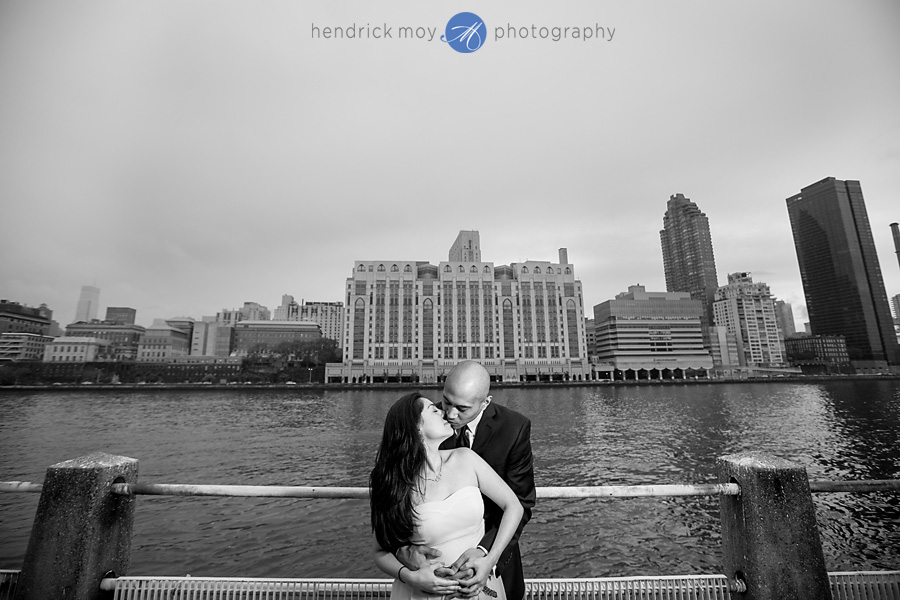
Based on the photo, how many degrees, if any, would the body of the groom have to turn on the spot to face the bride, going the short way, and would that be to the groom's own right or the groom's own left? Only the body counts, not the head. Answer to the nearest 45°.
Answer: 0° — they already face them

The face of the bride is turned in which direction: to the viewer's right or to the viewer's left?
to the viewer's right

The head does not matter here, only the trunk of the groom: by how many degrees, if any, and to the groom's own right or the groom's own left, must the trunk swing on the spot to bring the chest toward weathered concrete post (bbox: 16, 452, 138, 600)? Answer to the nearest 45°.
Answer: approximately 45° to the groom's own right

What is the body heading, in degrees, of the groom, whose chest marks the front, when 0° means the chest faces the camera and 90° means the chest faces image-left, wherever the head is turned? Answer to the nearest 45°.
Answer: approximately 45°
